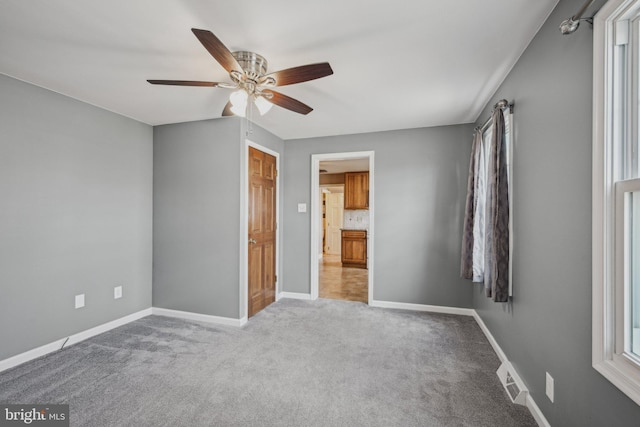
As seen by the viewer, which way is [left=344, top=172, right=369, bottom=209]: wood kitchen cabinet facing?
toward the camera

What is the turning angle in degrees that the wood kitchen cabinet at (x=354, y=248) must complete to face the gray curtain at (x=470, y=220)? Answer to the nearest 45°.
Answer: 0° — it already faces it

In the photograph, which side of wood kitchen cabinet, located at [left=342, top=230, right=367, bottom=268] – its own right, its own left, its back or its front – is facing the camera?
front

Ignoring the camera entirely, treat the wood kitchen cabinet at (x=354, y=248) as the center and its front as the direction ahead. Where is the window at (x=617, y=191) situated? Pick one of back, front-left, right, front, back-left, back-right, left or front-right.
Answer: front

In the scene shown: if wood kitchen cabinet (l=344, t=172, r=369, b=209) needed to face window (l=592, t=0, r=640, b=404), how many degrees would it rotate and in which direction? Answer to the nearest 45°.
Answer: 0° — it already faces it

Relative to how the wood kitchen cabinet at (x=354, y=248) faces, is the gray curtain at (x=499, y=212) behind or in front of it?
in front

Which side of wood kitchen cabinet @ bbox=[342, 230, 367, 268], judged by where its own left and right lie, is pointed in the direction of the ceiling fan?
front

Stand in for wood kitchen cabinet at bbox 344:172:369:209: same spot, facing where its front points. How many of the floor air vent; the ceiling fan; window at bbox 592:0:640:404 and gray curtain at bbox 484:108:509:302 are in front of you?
4

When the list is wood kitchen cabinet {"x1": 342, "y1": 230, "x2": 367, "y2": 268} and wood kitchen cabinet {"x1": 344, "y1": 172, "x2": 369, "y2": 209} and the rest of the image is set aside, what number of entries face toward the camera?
2

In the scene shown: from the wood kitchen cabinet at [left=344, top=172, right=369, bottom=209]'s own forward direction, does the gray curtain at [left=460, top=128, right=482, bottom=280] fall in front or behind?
in front

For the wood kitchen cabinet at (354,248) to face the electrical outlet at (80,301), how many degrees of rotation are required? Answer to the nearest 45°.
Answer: approximately 45° to its right
